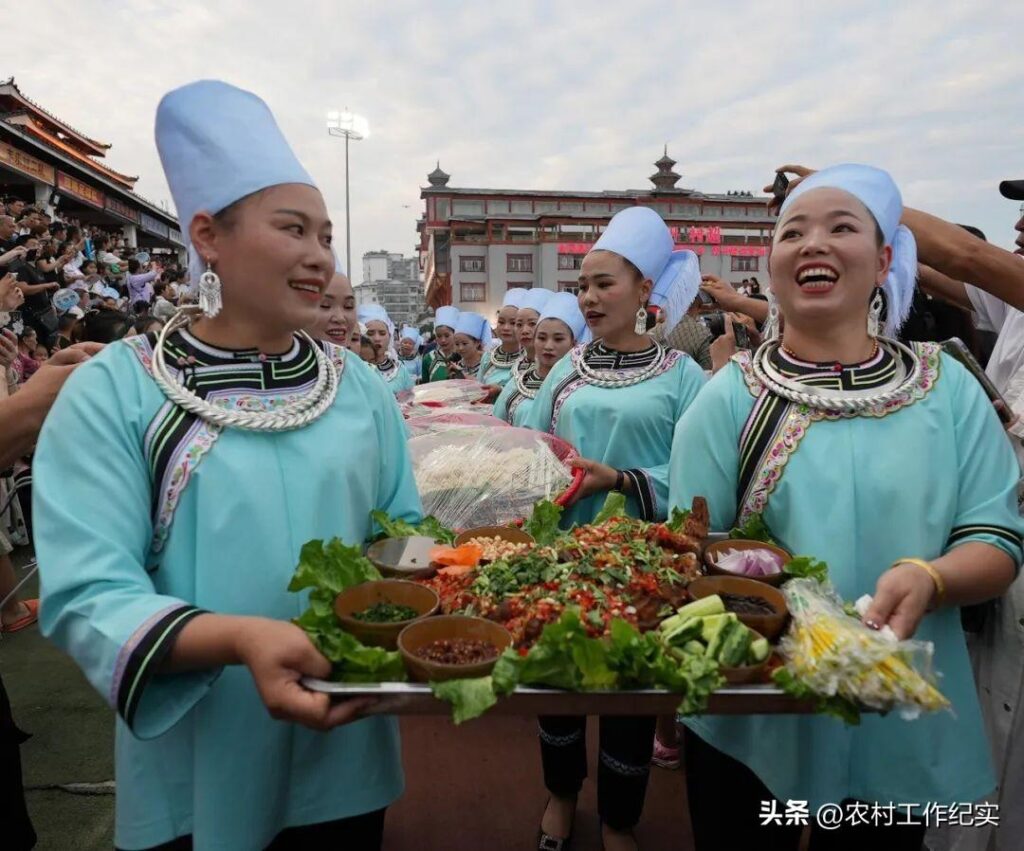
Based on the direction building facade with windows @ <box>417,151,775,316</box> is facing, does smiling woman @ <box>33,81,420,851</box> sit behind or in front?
in front

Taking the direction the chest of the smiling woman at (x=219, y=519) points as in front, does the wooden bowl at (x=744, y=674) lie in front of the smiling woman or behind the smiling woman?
in front

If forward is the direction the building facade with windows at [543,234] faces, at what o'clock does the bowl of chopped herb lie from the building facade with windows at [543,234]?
The bowl of chopped herb is roughly at 12 o'clock from the building facade with windows.

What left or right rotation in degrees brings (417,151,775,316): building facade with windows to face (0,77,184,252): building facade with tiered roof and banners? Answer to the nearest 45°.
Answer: approximately 45° to its right

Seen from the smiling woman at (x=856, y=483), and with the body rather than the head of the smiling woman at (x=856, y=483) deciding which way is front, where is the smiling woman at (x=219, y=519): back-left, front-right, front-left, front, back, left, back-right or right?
front-right

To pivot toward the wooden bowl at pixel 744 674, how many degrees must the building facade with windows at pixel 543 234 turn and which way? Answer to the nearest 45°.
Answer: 0° — it already faces it

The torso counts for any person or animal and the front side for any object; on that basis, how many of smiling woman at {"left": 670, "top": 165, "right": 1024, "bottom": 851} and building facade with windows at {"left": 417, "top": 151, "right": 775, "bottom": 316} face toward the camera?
2

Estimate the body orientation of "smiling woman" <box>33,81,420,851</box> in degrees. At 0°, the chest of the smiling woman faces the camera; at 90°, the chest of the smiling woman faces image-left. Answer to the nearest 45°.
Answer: approximately 315°

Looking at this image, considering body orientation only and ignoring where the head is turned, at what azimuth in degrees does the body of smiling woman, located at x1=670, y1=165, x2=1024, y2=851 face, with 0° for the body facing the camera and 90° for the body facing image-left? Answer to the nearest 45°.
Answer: approximately 0°

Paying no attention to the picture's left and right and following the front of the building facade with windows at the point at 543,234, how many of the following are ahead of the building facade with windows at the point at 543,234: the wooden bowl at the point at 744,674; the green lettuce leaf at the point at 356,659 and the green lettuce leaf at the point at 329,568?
3

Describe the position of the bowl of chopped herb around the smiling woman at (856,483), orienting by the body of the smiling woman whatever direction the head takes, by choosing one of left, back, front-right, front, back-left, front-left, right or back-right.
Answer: front-right

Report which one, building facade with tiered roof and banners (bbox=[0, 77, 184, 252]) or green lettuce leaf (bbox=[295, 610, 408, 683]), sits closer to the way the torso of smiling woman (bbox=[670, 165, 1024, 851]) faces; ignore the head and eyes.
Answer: the green lettuce leaf

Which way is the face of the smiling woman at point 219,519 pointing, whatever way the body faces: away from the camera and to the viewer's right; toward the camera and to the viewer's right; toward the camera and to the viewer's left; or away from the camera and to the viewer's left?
toward the camera and to the viewer's right

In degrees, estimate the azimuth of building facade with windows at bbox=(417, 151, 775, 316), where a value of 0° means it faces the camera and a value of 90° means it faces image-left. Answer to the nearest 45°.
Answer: approximately 0°
